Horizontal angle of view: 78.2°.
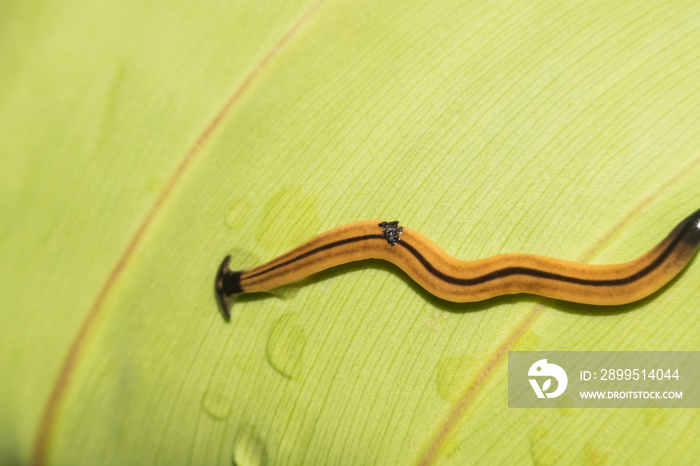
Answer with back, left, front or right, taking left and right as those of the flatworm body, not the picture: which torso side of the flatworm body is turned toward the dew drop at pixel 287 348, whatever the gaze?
front

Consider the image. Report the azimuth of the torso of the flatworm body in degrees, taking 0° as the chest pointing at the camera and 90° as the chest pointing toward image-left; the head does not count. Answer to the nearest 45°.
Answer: approximately 90°
